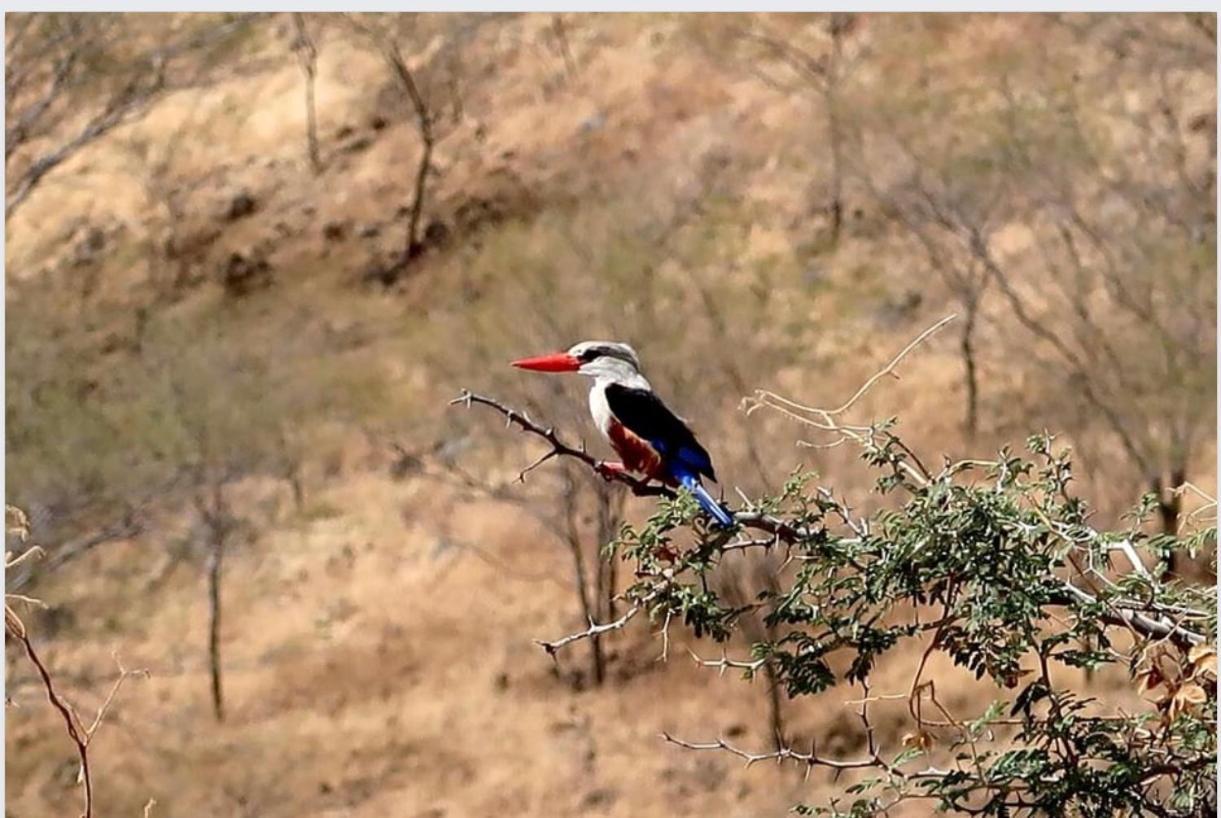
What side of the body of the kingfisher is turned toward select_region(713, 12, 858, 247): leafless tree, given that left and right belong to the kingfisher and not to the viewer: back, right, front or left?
right

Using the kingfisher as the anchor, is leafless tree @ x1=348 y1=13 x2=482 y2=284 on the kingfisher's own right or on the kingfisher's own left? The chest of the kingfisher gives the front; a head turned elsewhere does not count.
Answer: on the kingfisher's own right

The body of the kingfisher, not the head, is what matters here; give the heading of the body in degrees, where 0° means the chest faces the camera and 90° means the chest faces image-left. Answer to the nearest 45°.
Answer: approximately 90°

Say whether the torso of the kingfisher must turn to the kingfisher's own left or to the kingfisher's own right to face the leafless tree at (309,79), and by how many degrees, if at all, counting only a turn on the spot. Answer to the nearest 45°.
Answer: approximately 90° to the kingfisher's own right

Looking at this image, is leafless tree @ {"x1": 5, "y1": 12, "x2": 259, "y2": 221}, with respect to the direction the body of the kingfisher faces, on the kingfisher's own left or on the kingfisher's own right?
on the kingfisher's own right
